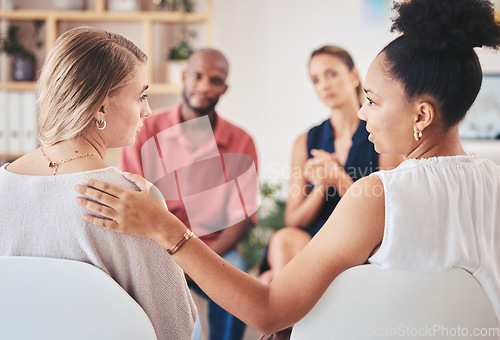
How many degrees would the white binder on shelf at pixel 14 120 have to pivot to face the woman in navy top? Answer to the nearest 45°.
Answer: approximately 45° to its left

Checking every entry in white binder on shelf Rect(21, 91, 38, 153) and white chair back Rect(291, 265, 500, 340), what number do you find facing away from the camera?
1

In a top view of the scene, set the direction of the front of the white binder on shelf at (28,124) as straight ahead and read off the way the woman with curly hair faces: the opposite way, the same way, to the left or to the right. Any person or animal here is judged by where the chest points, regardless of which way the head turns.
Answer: the opposite way

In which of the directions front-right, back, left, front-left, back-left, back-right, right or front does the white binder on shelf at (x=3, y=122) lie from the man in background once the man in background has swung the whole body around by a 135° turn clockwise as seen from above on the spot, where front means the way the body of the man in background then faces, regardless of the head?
front

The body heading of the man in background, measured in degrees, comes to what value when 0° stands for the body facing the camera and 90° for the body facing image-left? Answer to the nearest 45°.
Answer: approximately 0°

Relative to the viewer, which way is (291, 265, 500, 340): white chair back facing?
away from the camera

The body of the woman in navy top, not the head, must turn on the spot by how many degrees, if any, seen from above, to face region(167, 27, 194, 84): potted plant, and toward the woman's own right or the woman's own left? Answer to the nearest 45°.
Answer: approximately 90° to the woman's own right

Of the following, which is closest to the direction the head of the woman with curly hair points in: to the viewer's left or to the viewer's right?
to the viewer's left

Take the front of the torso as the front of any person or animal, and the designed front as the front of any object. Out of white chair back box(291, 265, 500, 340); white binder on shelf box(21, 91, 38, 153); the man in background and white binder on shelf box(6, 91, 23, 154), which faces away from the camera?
the white chair back

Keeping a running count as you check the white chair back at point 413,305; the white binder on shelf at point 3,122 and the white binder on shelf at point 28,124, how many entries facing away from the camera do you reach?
1

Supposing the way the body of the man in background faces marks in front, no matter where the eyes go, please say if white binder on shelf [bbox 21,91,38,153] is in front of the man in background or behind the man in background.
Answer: behind

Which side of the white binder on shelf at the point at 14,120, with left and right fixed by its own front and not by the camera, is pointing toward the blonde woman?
front

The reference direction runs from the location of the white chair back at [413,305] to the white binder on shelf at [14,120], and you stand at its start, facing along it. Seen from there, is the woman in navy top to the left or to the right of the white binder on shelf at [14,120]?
right
